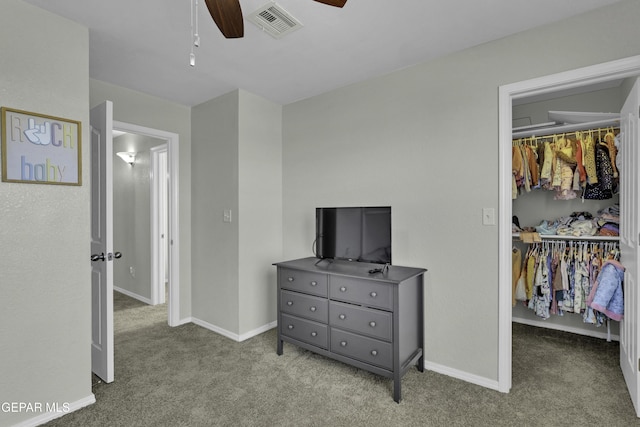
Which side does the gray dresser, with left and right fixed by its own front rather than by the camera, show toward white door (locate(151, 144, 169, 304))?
right

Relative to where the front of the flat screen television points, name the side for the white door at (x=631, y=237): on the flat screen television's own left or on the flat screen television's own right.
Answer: on the flat screen television's own left

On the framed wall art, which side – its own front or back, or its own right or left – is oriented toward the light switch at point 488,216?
front

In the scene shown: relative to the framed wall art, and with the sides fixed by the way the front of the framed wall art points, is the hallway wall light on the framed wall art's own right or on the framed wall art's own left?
on the framed wall art's own left

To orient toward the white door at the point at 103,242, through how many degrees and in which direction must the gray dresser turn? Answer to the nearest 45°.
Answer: approximately 45° to its right

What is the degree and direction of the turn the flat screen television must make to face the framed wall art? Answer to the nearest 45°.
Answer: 0° — it already faces it

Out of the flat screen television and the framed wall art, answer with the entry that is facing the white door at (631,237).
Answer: the framed wall art

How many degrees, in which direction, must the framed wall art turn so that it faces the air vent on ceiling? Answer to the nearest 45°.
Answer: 0° — it already faces it

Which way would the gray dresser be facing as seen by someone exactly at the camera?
facing the viewer and to the left of the viewer

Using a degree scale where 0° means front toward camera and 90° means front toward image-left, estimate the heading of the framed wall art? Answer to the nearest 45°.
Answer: approximately 315°

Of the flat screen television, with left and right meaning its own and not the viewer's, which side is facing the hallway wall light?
right
